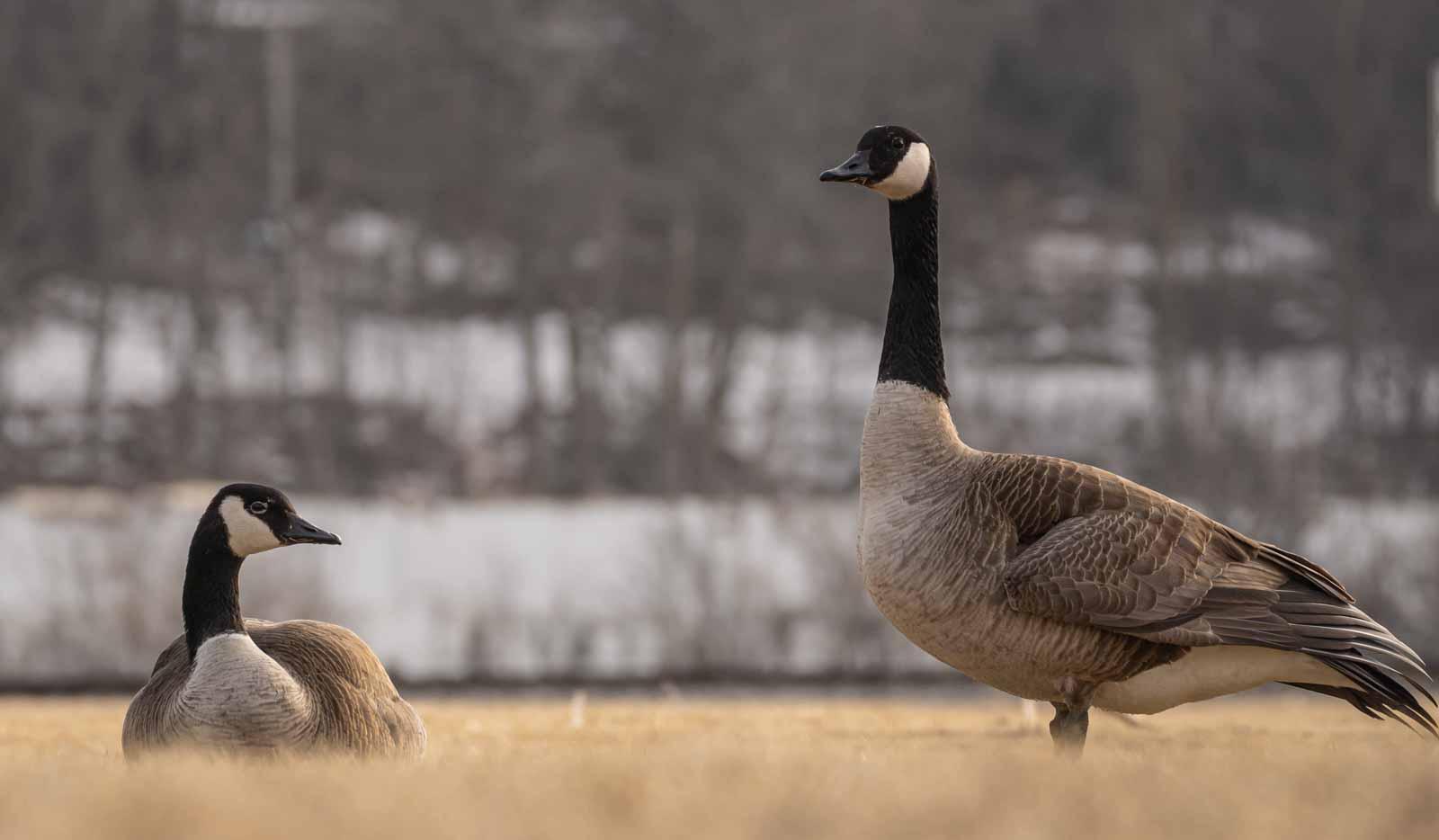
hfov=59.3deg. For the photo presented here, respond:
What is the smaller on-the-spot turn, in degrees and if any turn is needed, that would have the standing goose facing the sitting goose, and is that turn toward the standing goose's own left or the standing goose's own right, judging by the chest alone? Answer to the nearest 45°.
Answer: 0° — it already faces it

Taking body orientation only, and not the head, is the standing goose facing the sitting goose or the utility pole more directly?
the sitting goose

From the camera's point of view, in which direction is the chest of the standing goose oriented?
to the viewer's left
